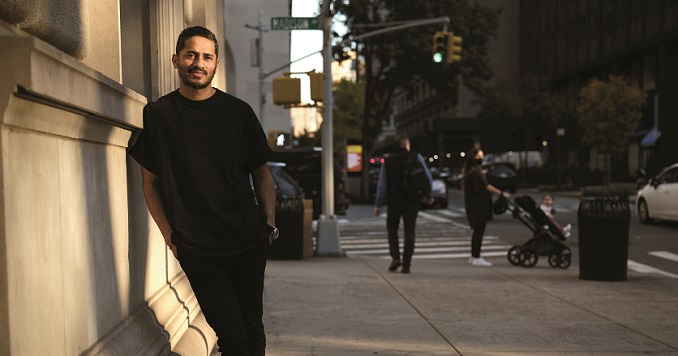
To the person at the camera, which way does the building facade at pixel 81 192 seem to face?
facing the viewer and to the right of the viewer

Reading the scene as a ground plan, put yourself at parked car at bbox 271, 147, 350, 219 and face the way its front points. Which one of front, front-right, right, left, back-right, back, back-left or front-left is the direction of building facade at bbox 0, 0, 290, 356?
left

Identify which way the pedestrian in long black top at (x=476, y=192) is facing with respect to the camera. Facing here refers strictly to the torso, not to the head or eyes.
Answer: to the viewer's right

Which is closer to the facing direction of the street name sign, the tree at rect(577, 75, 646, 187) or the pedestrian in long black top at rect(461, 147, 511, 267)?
the pedestrian in long black top

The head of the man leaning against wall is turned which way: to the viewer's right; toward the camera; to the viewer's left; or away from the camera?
toward the camera

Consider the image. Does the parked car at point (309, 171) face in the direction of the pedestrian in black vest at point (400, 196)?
no

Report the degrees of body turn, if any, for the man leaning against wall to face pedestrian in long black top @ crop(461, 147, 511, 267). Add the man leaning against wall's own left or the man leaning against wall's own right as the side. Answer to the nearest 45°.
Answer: approximately 135° to the man leaning against wall's own left

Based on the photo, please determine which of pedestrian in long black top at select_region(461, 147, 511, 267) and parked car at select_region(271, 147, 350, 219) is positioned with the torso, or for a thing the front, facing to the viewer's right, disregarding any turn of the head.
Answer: the pedestrian in long black top

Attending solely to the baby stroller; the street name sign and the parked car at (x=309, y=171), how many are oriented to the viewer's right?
1

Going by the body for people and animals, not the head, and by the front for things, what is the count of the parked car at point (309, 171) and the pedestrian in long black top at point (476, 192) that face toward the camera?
0

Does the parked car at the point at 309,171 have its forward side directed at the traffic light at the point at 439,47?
no

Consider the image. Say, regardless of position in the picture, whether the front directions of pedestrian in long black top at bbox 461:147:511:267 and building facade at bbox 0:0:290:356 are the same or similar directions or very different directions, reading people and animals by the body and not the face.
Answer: same or similar directions

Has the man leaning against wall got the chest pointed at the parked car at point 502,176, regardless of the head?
no

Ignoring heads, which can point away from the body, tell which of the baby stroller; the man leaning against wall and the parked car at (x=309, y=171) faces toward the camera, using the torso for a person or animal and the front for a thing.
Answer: the man leaning against wall

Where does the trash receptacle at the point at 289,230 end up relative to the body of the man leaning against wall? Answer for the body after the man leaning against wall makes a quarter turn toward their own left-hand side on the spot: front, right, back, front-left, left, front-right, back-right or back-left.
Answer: left

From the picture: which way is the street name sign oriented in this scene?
toward the camera

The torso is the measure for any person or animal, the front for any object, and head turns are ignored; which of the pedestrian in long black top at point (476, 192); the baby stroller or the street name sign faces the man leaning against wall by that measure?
the street name sign
